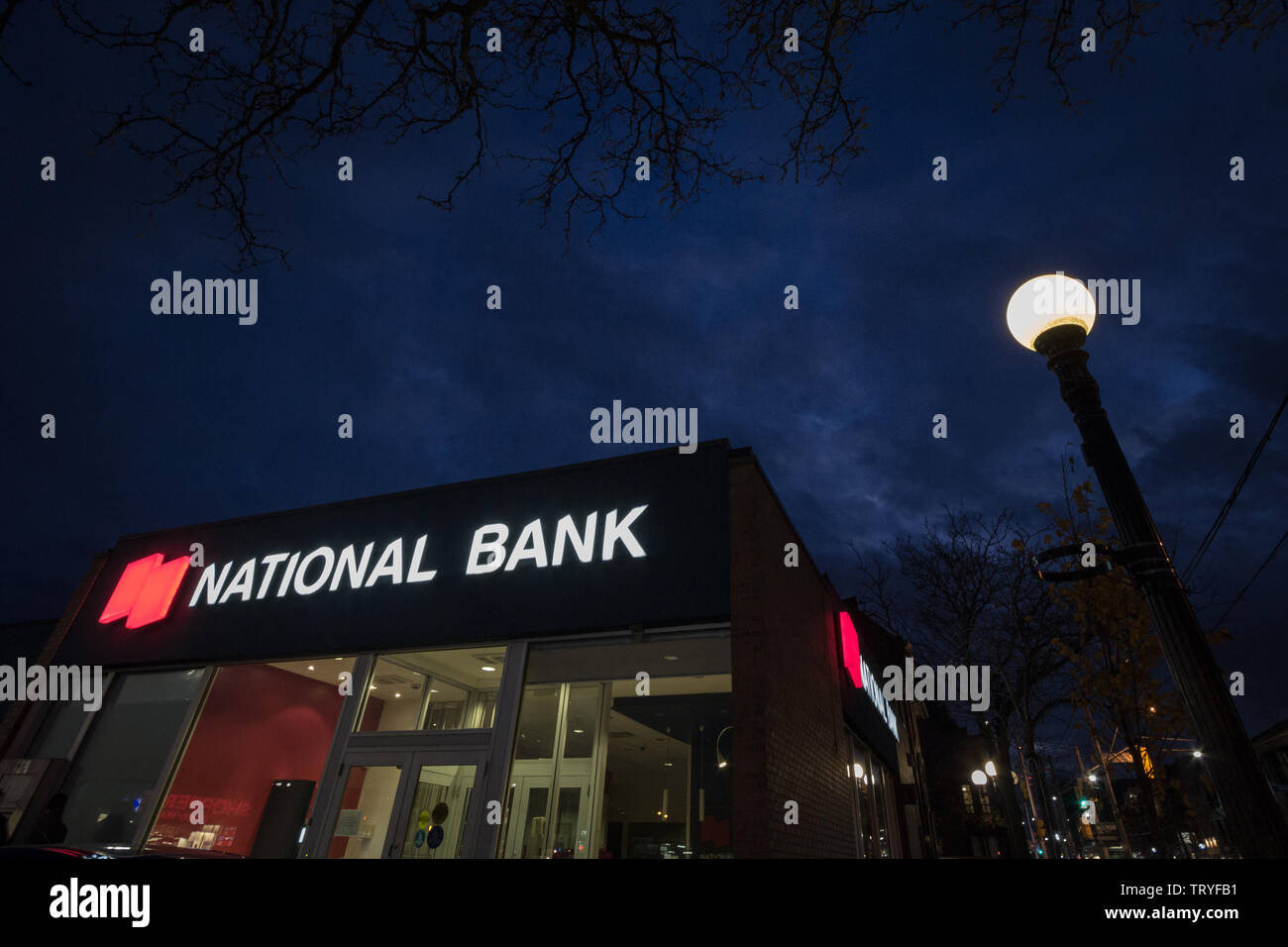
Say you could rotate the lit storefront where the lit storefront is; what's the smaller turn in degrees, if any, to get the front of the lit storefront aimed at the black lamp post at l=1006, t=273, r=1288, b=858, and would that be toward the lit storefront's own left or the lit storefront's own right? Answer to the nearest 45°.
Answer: approximately 45° to the lit storefront's own left

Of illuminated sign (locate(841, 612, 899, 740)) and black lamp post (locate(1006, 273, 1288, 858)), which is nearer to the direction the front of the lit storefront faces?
the black lamp post

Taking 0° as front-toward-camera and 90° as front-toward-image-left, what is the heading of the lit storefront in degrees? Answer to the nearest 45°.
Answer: approximately 45°
